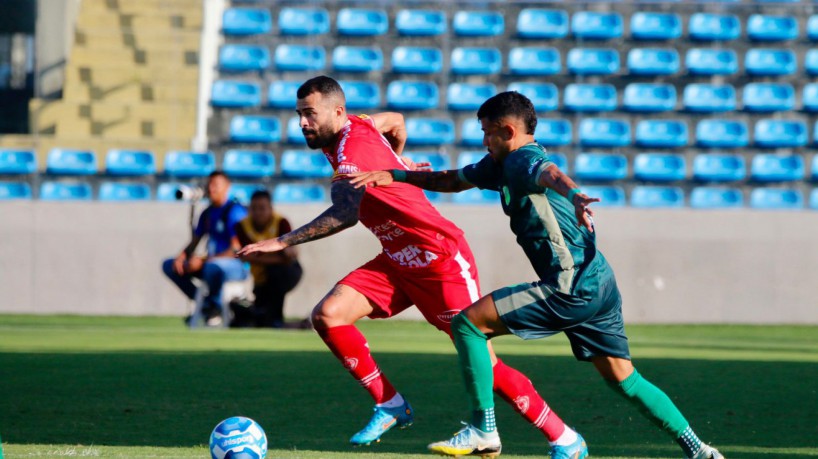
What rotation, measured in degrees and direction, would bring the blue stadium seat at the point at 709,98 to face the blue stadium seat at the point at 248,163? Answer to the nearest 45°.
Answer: approximately 90° to its right

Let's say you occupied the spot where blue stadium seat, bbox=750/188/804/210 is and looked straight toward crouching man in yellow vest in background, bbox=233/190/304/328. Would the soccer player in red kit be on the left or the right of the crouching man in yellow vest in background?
left

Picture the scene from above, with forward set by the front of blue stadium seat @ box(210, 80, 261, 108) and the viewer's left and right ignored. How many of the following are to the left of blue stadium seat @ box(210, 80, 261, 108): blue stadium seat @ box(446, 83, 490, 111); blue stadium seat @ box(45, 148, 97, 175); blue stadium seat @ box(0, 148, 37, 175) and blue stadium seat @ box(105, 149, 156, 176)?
1

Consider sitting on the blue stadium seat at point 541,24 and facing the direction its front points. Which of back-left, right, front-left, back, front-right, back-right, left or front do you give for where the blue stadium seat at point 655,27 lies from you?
left

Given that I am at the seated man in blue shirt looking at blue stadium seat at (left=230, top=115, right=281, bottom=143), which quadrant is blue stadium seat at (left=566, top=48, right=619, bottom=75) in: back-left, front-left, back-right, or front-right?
front-right

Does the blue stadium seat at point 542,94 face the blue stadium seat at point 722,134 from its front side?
no

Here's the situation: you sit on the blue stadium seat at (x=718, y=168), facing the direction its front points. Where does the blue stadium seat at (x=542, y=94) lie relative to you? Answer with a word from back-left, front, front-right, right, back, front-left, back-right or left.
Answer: right

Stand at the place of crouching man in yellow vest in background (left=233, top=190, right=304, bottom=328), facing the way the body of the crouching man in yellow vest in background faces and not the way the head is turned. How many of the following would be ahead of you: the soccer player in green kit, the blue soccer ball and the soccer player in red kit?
3

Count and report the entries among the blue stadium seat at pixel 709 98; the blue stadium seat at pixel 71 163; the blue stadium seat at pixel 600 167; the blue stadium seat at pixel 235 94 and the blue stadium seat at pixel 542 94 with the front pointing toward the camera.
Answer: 5

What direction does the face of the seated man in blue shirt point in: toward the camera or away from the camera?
toward the camera

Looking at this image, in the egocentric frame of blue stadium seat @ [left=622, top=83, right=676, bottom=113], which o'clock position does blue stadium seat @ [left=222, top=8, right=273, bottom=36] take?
blue stadium seat @ [left=222, top=8, right=273, bottom=36] is roughly at 3 o'clock from blue stadium seat @ [left=622, top=83, right=676, bottom=113].

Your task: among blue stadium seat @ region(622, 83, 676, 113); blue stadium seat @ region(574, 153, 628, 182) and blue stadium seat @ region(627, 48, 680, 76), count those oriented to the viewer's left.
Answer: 0

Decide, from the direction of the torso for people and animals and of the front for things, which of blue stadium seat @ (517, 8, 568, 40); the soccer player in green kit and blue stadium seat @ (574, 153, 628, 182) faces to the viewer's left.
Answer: the soccer player in green kit

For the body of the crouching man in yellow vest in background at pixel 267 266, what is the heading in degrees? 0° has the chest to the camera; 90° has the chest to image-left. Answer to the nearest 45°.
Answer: approximately 0°

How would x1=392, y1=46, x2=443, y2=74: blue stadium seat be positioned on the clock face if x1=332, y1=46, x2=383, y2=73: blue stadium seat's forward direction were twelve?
x1=392, y1=46, x2=443, y2=74: blue stadium seat is roughly at 9 o'clock from x1=332, y1=46, x2=383, y2=73: blue stadium seat.

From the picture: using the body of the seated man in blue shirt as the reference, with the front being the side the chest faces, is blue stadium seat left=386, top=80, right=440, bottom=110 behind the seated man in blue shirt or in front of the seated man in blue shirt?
behind

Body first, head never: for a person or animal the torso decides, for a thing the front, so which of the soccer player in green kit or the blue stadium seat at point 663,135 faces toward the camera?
the blue stadium seat

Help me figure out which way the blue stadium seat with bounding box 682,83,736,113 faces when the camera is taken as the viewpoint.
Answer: facing the viewer

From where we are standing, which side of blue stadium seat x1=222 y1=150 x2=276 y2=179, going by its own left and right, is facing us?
front
